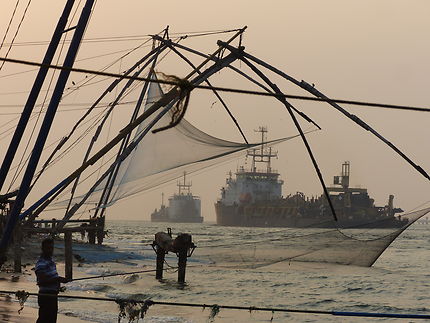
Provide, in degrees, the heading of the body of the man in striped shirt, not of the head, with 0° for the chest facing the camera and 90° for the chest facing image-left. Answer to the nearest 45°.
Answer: approximately 270°

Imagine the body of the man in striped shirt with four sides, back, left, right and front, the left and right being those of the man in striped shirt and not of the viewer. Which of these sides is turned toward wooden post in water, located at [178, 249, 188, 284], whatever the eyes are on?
left

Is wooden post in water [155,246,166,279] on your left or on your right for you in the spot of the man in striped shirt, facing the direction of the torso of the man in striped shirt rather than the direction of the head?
on your left
